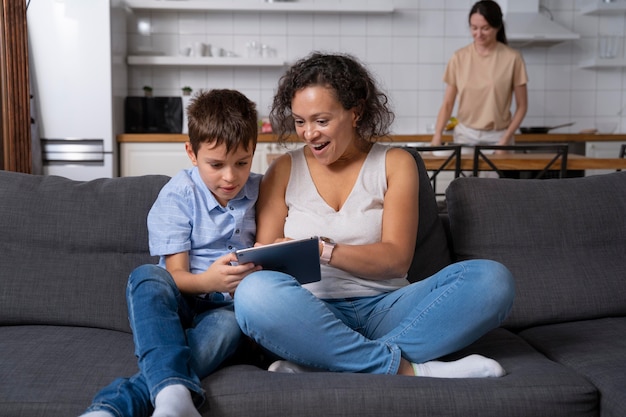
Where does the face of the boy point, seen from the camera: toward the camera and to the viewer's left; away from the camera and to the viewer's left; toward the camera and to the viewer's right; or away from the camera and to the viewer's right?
toward the camera and to the viewer's right

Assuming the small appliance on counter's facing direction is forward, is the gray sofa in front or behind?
in front

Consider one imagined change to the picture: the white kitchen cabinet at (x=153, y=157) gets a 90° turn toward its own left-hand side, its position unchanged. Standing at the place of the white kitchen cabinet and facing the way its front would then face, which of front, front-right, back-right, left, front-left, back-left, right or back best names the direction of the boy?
right

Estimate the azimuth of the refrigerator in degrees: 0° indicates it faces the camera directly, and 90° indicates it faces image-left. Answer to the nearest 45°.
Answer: approximately 0°

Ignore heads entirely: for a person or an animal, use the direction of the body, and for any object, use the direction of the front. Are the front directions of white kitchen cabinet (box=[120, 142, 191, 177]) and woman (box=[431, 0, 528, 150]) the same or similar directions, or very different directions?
same or similar directions

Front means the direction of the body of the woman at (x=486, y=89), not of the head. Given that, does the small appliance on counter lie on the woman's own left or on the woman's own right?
on the woman's own right

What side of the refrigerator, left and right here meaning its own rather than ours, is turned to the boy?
front

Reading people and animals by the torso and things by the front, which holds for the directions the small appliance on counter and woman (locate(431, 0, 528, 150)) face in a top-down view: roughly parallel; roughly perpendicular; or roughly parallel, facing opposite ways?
roughly parallel

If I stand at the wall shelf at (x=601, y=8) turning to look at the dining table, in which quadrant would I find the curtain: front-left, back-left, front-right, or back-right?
front-right

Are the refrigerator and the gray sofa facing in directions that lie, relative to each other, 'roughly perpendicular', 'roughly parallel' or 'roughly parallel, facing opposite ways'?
roughly parallel

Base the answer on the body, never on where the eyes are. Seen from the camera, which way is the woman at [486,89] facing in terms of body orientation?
toward the camera

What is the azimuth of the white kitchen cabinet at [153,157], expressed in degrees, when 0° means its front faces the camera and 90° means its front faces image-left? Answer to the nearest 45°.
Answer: approximately 0°

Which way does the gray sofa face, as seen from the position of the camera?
facing the viewer

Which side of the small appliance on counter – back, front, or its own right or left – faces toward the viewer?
front
